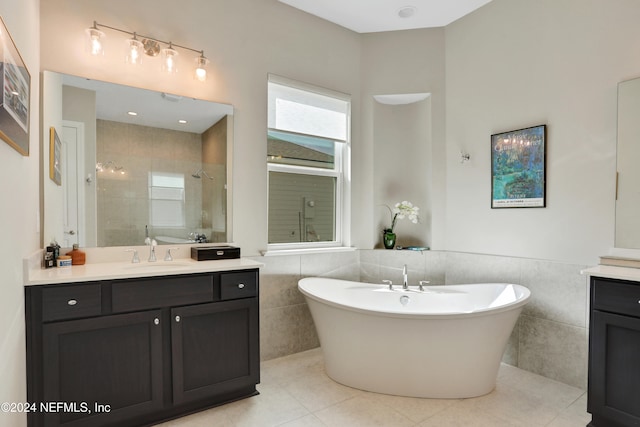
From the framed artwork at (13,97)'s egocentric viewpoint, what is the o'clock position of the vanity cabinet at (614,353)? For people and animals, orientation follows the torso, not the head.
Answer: The vanity cabinet is roughly at 1 o'clock from the framed artwork.

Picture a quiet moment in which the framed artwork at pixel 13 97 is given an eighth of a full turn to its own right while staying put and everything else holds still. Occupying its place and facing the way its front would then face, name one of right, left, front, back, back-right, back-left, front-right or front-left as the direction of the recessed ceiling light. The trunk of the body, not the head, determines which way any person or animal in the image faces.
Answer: front-left

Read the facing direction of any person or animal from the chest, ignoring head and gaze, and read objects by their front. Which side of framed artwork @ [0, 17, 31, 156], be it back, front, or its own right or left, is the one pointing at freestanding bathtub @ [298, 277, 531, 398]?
front

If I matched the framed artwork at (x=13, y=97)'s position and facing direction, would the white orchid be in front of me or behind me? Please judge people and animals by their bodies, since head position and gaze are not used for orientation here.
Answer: in front

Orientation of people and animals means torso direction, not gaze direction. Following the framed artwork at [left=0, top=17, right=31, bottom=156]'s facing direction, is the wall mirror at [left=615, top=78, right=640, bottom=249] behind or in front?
in front

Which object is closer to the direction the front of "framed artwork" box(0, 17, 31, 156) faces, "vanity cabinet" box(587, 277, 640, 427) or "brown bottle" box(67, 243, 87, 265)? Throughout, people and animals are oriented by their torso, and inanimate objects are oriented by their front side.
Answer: the vanity cabinet

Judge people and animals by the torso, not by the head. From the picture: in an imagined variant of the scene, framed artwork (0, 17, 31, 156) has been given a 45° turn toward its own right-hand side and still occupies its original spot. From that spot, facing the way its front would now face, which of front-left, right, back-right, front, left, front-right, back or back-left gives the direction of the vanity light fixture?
left

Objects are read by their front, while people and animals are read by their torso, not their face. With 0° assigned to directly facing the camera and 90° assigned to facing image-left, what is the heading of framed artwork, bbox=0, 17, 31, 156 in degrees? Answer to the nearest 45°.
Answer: approximately 270°

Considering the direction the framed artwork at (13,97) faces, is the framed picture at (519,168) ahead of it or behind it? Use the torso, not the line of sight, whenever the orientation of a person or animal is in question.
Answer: ahead

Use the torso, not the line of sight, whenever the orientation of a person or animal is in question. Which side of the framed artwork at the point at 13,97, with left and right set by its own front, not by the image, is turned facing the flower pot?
front

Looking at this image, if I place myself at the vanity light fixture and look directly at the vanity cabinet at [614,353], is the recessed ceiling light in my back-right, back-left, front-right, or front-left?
front-left
